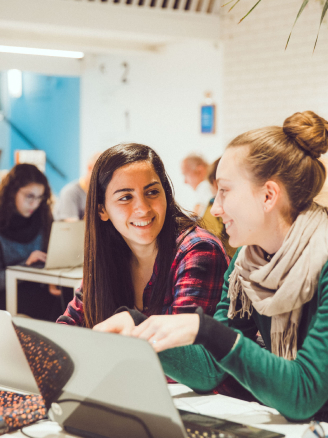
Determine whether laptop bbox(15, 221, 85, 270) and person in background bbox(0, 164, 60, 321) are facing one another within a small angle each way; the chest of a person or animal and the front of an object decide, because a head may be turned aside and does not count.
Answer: yes

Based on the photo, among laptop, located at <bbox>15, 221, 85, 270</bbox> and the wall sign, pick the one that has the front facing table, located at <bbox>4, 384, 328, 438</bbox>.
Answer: the wall sign

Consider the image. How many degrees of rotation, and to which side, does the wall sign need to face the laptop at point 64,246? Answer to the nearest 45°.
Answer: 0° — it already faces it

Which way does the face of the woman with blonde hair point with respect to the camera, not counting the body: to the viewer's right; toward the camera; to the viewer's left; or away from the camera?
to the viewer's left

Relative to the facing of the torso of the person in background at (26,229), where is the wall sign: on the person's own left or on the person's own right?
on the person's own left

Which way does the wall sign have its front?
toward the camera

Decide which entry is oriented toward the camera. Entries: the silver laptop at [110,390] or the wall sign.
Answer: the wall sign

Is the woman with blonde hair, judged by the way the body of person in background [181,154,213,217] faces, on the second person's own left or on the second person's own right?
on the second person's own left

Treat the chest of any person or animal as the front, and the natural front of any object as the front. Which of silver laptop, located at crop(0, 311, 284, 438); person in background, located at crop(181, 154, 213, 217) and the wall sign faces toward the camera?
the wall sign

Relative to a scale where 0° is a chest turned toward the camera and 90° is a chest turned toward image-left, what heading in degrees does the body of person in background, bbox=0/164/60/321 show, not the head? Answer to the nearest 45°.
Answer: approximately 315°

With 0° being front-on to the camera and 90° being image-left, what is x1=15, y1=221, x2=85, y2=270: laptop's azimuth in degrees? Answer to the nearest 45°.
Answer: approximately 135°

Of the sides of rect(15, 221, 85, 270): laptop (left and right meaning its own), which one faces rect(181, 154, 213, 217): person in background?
right

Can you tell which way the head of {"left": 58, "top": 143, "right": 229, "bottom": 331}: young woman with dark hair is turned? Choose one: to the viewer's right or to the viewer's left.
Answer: to the viewer's right
